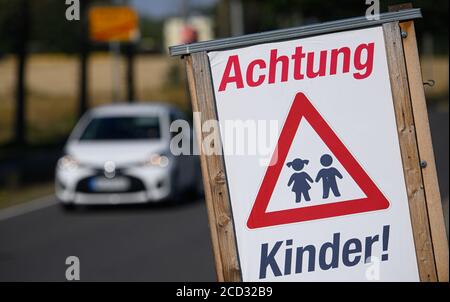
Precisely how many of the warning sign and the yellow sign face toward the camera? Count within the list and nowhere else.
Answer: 2

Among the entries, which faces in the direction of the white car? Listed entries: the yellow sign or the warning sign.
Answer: the yellow sign

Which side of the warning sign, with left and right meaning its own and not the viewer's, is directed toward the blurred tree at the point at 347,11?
back

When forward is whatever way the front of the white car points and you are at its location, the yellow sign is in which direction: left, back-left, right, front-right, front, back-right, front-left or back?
back

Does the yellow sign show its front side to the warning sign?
yes

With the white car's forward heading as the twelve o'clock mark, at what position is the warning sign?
The warning sign is roughly at 12 o'clock from the white car.

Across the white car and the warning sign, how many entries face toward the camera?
2
